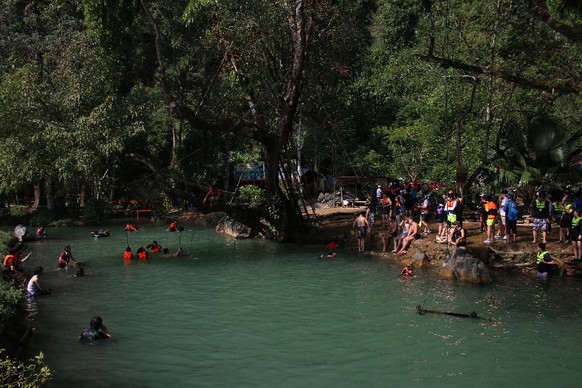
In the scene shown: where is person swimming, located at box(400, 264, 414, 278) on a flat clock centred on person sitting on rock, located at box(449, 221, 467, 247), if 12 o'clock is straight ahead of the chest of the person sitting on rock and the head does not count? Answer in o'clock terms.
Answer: The person swimming is roughly at 1 o'clock from the person sitting on rock.

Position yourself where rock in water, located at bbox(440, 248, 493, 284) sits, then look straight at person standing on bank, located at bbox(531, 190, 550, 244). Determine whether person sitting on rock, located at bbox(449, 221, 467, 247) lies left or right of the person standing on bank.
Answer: left

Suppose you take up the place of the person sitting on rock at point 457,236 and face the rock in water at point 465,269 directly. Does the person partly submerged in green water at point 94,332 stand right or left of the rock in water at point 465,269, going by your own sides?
right

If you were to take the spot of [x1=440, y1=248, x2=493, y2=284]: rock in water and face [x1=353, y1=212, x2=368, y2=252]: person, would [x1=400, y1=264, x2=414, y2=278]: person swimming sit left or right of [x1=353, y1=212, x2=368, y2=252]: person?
left

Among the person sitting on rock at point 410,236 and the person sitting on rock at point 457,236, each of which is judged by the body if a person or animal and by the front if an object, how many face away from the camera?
0

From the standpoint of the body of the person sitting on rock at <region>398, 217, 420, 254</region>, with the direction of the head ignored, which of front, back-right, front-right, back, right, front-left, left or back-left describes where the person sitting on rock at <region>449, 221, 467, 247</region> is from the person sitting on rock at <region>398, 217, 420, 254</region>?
back

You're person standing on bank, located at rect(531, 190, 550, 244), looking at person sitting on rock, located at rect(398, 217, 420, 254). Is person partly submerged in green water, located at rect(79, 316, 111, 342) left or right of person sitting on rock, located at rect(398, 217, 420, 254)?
left

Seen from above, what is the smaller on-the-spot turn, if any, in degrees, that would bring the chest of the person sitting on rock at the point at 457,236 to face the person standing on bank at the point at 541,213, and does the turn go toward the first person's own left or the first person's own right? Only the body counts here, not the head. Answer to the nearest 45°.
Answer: approximately 90° to the first person's own left

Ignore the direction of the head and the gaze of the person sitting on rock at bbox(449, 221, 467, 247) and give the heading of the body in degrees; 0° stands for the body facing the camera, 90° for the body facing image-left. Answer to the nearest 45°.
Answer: approximately 0°

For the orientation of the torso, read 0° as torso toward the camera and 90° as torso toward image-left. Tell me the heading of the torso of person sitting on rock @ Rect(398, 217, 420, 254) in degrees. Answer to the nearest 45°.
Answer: approximately 45°
